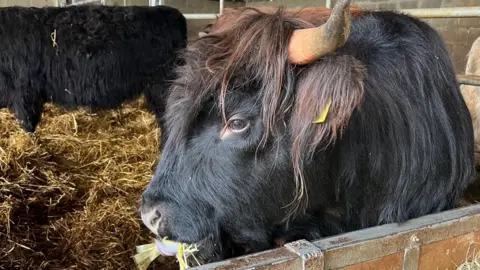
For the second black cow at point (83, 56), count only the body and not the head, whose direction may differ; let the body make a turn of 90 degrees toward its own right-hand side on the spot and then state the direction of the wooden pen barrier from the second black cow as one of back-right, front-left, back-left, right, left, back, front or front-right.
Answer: back

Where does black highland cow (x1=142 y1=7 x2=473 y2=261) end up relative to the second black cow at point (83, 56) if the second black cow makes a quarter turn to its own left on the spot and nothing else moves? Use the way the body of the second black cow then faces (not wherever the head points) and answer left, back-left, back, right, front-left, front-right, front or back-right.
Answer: front

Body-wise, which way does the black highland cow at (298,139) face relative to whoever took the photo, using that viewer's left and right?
facing the viewer and to the left of the viewer

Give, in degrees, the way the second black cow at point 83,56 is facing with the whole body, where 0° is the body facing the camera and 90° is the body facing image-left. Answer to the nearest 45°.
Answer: approximately 90°
